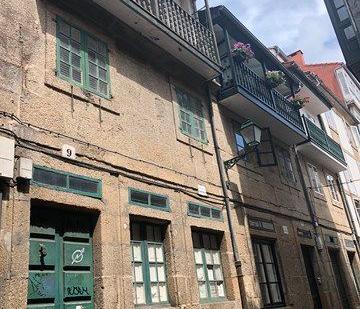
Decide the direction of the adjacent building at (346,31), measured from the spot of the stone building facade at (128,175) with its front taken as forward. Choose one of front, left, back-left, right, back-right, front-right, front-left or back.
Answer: left

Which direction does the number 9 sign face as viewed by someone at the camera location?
facing the viewer

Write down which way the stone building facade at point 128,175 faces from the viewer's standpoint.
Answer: facing the viewer and to the right of the viewer

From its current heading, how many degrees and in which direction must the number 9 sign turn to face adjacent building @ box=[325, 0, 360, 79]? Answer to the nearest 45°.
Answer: approximately 90° to its left

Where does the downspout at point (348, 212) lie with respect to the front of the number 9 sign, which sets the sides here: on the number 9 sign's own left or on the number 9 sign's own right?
on the number 9 sign's own left

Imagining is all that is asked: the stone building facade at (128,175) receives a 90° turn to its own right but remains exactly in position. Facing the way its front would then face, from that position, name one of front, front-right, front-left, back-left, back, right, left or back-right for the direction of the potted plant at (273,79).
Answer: back

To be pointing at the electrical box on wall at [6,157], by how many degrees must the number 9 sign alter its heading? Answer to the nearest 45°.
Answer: approximately 45° to its right

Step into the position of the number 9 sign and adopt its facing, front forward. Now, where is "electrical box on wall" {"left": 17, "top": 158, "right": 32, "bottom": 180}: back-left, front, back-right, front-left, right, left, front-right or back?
front-right

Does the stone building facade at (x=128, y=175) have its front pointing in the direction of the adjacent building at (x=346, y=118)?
no

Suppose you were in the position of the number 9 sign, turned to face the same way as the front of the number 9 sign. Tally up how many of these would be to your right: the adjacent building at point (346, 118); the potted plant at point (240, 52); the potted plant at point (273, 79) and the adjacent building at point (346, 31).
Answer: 0

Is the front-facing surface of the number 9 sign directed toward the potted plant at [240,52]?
no

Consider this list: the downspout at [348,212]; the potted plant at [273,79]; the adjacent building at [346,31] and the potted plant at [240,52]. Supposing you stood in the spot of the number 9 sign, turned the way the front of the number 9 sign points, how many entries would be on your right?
0
